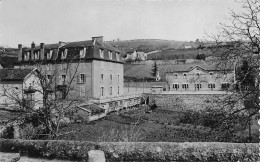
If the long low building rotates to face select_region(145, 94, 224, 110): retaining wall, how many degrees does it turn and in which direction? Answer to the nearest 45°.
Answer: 0° — it already faces it

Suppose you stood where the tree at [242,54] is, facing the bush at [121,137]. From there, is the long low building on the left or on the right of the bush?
right

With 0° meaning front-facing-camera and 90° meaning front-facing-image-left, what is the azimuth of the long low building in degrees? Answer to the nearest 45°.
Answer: approximately 0°

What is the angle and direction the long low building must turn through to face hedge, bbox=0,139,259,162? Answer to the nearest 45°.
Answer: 0° — it already faces it

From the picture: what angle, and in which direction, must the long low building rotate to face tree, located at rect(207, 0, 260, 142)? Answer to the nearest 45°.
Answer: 0° — it already faces it

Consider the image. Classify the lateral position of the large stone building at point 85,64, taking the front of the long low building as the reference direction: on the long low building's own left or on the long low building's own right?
on the long low building's own right

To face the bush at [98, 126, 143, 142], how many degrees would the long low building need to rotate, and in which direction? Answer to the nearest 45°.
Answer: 0° — it already faces it

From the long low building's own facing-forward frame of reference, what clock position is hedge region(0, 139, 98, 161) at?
The hedge is roughly at 12 o'clock from the long low building.
